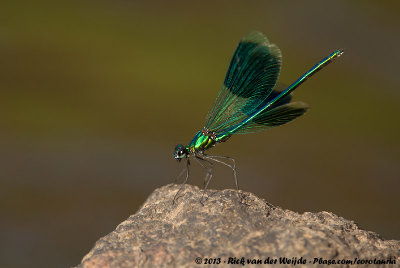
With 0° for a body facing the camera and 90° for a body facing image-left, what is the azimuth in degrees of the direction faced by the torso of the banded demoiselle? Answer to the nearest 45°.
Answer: approximately 90°
